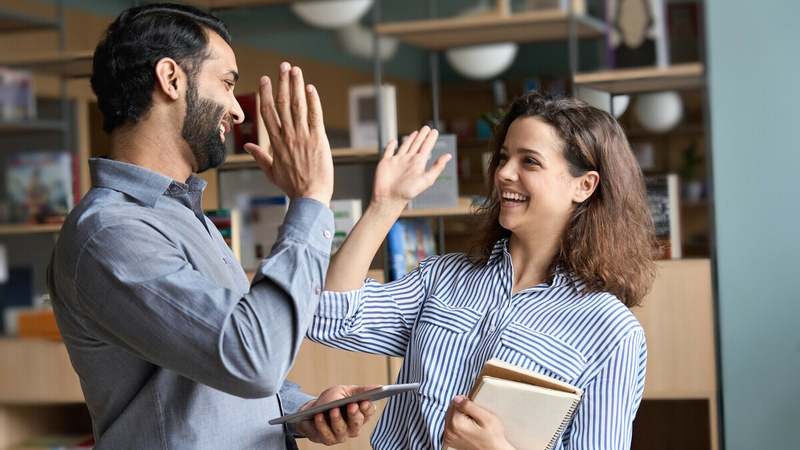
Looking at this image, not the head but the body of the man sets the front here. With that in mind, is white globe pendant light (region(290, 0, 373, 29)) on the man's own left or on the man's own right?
on the man's own left

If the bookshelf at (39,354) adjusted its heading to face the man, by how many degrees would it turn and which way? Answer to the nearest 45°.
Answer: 0° — it already faces them

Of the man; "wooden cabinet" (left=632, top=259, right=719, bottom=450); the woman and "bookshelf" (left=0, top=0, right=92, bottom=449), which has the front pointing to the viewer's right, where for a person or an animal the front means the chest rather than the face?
the man

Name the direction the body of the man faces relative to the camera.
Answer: to the viewer's right

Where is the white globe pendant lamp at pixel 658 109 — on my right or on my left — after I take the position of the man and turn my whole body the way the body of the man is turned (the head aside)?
on my left

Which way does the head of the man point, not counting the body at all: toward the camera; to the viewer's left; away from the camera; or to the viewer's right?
to the viewer's right
